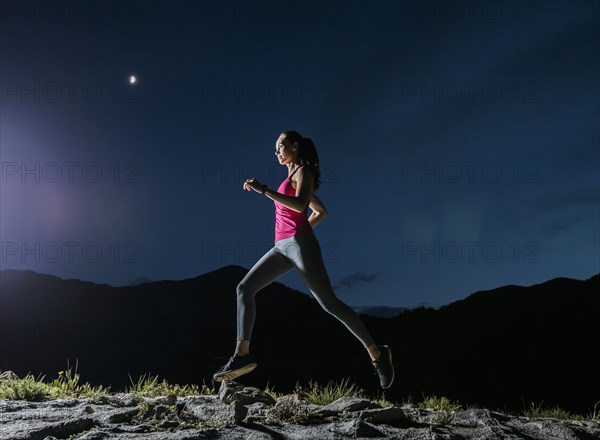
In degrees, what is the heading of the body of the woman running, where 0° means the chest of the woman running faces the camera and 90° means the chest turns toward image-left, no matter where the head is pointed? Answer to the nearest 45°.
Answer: approximately 90°

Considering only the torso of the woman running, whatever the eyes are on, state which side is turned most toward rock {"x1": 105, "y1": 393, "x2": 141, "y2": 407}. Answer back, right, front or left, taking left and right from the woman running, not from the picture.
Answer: front

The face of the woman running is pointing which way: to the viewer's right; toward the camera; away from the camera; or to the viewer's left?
to the viewer's left
